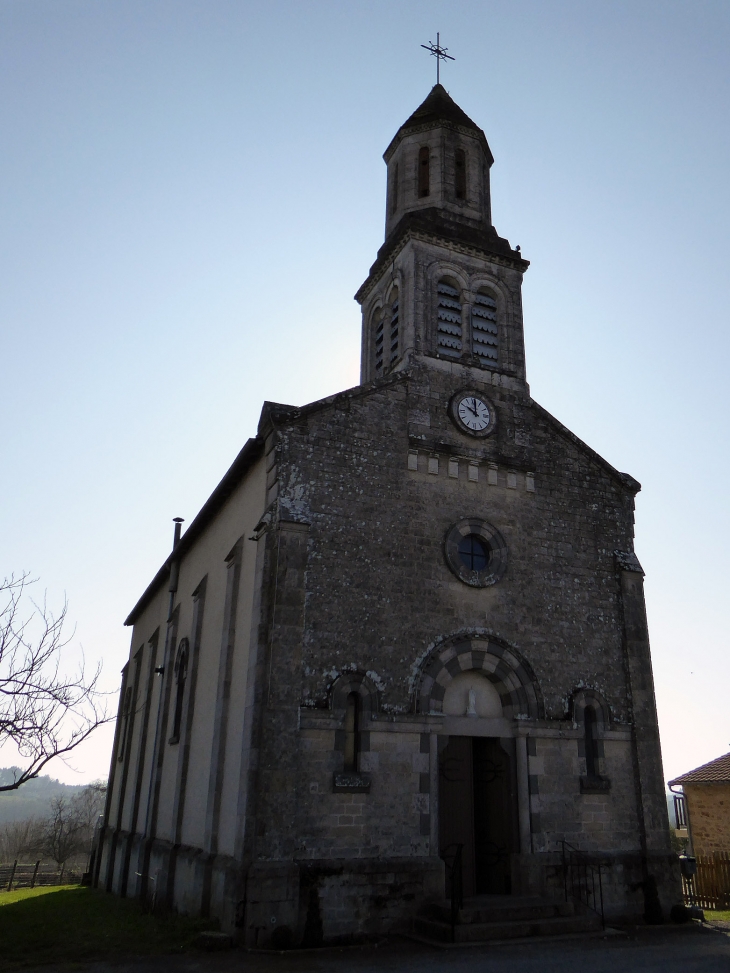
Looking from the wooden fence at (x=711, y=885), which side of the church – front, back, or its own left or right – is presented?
left

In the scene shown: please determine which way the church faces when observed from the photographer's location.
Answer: facing the viewer and to the right of the viewer

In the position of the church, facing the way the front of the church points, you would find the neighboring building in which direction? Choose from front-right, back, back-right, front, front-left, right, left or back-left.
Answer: left

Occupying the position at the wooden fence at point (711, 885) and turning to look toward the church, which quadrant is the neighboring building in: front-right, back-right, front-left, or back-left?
back-right
